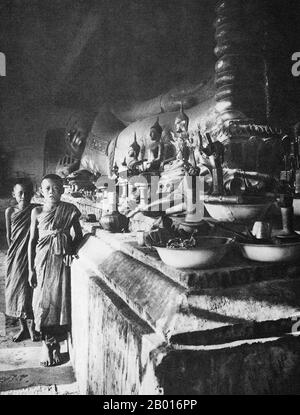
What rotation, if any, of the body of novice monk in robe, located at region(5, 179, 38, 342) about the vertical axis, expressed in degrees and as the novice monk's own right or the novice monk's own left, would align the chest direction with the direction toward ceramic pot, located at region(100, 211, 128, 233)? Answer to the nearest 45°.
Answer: approximately 45° to the novice monk's own left

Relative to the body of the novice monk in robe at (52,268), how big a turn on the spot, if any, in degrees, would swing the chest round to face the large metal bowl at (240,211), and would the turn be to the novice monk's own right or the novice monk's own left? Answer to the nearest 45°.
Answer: approximately 45° to the novice monk's own left

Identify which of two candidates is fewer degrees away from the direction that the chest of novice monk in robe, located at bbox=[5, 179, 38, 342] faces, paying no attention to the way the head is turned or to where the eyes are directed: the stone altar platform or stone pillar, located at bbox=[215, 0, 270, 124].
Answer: the stone altar platform

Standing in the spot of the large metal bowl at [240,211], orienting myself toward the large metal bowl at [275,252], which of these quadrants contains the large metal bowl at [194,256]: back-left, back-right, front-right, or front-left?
front-right

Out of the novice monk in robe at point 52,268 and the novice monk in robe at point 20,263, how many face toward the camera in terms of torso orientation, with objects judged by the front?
2

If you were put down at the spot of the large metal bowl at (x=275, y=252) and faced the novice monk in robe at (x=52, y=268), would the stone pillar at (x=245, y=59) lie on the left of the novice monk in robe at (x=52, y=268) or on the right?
right

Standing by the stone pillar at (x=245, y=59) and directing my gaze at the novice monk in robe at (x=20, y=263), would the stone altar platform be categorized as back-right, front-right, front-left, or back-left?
front-left

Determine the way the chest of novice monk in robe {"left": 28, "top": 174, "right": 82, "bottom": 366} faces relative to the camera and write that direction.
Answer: toward the camera

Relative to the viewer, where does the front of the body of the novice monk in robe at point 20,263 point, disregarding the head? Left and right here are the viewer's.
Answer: facing the viewer

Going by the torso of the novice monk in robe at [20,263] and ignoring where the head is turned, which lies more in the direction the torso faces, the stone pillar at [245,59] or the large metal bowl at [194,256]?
the large metal bowl
